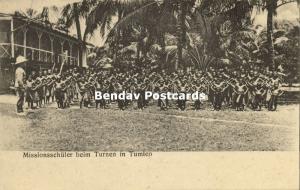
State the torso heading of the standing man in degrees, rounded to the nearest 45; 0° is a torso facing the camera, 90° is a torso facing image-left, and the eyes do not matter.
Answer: approximately 270°
